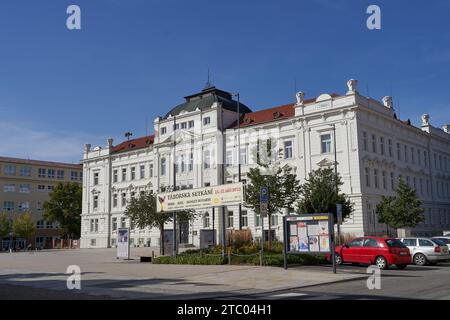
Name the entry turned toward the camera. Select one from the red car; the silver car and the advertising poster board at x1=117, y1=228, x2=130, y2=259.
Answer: the advertising poster board

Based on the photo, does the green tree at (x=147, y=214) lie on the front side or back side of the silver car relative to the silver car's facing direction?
on the front side

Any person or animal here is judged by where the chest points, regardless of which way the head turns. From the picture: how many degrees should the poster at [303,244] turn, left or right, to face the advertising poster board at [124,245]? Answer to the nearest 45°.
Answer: approximately 135° to its right

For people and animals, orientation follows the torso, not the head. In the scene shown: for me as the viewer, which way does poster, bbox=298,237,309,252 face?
facing the viewer

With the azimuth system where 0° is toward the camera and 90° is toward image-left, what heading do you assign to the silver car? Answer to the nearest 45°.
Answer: approximately 135°

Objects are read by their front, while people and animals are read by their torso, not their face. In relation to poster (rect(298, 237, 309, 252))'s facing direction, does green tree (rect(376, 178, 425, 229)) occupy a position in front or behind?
behind

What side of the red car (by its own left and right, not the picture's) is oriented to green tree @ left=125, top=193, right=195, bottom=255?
front

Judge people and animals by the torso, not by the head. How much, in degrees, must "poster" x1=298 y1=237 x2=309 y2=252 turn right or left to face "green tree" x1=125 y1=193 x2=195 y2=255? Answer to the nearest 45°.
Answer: approximately 135° to its right

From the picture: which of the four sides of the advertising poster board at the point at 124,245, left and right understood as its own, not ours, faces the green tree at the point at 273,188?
left

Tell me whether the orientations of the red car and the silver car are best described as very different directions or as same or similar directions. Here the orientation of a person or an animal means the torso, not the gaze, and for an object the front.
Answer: same or similar directions

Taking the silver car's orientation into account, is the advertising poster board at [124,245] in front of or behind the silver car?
in front

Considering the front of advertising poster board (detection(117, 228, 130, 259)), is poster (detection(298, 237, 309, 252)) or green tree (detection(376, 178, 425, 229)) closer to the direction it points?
the poster

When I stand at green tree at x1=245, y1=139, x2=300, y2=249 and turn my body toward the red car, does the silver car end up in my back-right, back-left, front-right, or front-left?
front-left

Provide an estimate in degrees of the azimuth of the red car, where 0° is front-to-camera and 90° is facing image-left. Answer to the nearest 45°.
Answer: approximately 135°

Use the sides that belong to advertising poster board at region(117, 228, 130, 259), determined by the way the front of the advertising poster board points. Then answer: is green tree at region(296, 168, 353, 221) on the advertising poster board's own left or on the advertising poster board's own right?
on the advertising poster board's own left

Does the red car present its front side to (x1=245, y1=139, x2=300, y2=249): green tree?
yes

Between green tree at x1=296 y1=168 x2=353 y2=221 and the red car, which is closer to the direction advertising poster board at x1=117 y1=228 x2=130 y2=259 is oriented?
the red car
